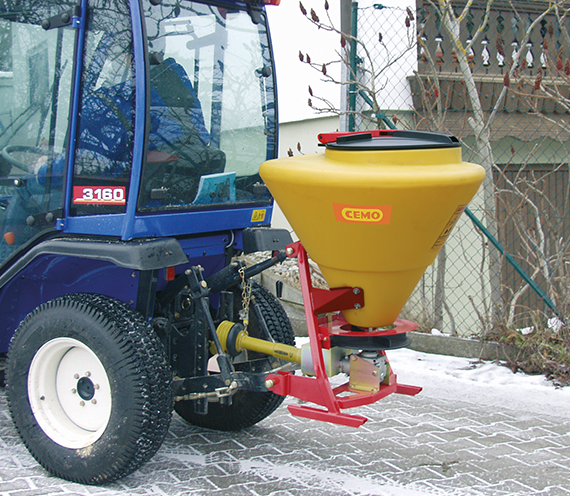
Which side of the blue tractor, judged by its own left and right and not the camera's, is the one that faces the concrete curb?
right

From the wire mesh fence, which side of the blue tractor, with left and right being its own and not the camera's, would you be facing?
right

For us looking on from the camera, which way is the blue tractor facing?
facing away from the viewer and to the left of the viewer
